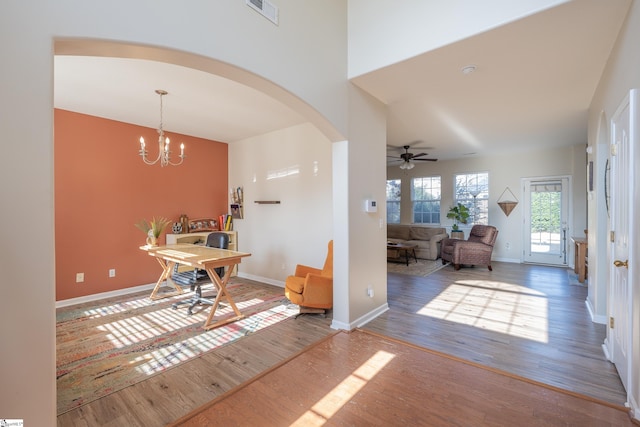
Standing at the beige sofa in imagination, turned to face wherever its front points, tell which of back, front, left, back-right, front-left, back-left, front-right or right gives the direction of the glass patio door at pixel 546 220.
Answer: back-left

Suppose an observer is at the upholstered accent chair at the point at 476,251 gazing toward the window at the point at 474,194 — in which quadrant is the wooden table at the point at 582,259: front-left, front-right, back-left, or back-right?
back-right

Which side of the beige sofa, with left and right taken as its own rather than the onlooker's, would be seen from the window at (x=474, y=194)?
left

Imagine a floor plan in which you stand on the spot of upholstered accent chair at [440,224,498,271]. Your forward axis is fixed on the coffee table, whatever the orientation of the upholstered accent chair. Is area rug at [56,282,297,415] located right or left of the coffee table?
left

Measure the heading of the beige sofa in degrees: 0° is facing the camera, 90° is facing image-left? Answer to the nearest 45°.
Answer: approximately 45°

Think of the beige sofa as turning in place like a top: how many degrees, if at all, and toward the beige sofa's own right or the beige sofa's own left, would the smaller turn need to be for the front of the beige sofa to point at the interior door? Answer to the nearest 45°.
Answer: approximately 45° to the beige sofa's own left

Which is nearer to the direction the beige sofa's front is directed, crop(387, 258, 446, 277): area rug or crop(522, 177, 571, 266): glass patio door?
the area rug

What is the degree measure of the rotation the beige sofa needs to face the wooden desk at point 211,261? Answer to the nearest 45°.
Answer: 0° — it already faces it
